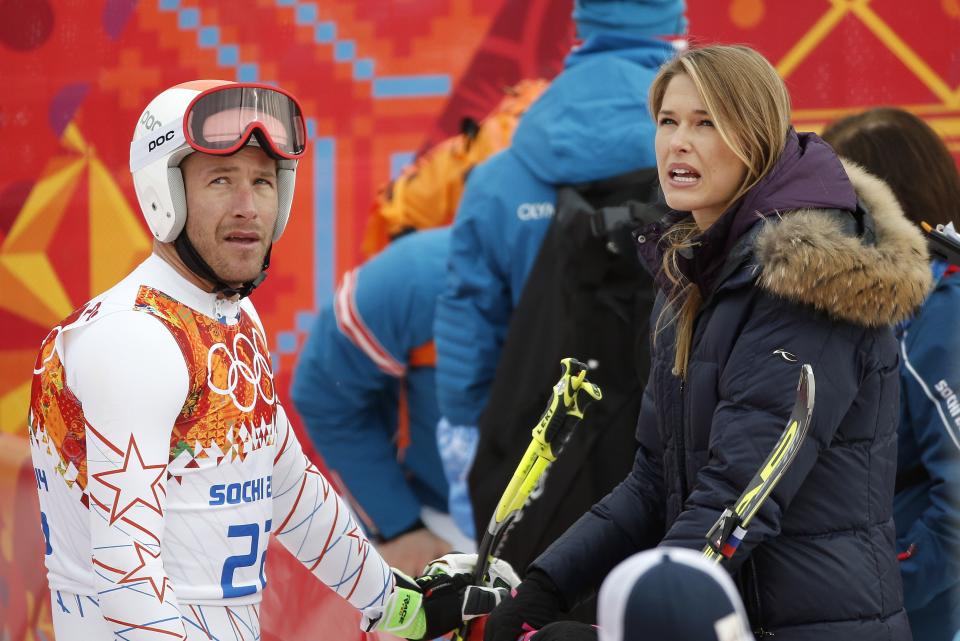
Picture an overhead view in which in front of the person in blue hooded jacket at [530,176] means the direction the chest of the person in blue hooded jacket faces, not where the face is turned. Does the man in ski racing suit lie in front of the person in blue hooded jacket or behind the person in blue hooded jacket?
behind

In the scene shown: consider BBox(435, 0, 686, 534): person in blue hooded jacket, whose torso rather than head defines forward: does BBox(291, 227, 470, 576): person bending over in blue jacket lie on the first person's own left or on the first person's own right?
on the first person's own left

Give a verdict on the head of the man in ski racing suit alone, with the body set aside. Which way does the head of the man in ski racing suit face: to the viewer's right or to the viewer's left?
to the viewer's right

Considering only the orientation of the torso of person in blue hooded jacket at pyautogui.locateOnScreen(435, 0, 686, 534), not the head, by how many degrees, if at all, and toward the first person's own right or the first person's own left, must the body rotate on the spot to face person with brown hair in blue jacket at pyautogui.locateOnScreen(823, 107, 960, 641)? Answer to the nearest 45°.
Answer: approximately 135° to the first person's own right

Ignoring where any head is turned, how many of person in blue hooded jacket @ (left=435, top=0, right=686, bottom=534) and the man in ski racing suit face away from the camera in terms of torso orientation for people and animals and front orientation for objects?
1

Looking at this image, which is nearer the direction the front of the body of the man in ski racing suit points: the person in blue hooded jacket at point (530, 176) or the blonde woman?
the blonde woman

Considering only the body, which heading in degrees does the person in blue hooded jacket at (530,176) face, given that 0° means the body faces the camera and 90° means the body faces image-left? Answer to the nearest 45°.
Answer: approximately 180°

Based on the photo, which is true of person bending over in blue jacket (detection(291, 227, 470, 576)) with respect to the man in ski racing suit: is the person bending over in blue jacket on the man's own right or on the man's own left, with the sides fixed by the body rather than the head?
on the man's own left

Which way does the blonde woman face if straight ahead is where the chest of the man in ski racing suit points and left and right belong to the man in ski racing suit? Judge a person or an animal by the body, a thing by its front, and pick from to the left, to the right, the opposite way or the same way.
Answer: to the right

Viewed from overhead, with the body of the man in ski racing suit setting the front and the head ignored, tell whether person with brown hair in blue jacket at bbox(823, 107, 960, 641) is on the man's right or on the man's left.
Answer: on the man's left

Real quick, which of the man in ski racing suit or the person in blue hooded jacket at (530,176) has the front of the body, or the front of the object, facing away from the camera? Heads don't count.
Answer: the person in blue hooded jacket

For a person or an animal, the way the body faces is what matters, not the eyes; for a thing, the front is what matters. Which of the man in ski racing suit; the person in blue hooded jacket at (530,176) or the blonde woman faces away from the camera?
the person in blue hooded jacket

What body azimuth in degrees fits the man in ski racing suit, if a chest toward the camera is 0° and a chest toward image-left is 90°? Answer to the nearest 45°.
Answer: approximately 315°
